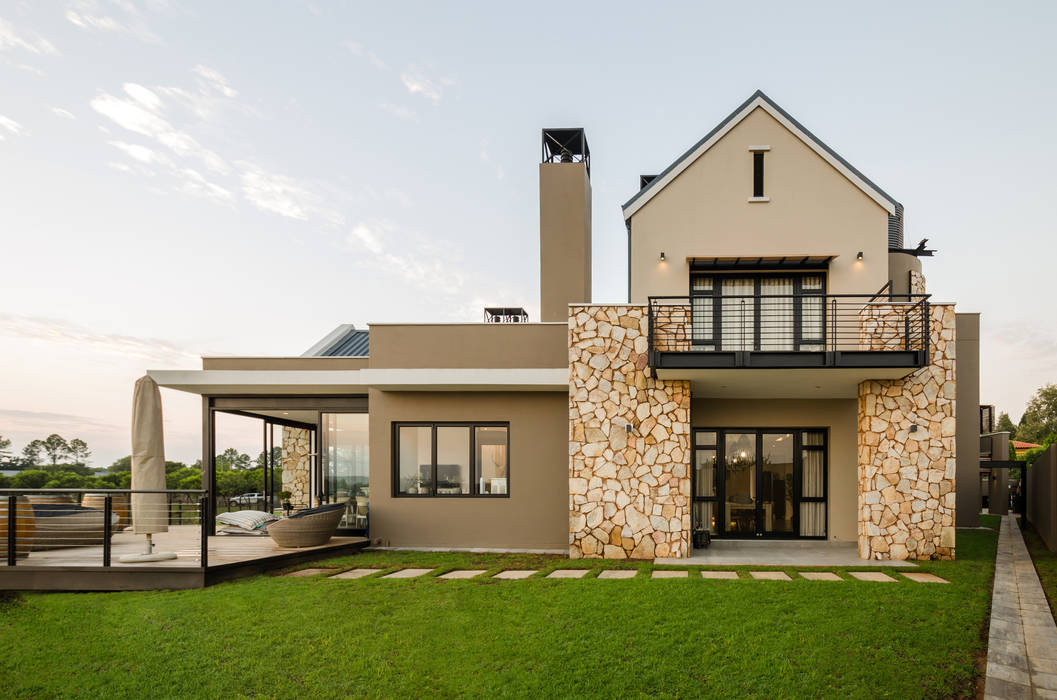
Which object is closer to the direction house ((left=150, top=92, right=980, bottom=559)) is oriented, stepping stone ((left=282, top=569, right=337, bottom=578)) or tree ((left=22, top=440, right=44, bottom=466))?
the stepping stone

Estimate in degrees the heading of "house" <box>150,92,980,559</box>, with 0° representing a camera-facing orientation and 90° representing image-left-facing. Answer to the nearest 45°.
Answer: approximately 0°

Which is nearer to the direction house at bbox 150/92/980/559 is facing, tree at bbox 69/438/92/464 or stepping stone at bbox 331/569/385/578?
the stepping stone

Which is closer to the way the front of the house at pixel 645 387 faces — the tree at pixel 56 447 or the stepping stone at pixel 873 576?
the stepping stone

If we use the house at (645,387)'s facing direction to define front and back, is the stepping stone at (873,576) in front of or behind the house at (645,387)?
in front

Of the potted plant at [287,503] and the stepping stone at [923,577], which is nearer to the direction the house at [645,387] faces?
the stepping stone
